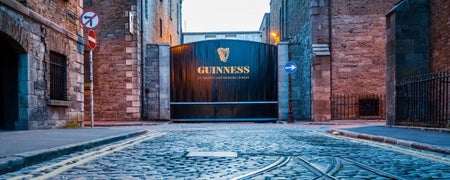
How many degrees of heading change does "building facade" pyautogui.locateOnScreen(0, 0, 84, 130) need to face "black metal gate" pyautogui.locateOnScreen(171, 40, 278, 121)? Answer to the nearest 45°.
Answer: approximately 90° to its left

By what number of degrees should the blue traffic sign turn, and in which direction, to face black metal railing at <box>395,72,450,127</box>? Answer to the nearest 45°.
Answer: approximately 90° to its left

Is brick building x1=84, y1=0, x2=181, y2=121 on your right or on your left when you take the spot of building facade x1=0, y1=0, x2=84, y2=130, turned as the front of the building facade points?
on your left

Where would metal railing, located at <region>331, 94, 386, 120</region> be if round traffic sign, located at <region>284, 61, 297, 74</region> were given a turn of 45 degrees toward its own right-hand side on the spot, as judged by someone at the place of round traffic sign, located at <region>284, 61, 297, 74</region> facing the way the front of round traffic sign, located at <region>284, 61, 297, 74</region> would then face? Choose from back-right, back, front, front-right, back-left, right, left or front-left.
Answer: back-left

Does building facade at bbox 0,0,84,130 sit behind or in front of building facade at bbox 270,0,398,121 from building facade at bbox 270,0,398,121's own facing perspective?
in front

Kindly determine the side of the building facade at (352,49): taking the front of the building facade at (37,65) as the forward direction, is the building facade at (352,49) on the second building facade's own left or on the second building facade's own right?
on the second building facade's own left

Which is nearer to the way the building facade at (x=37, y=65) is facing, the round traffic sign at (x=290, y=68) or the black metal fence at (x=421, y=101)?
the black metal fence
